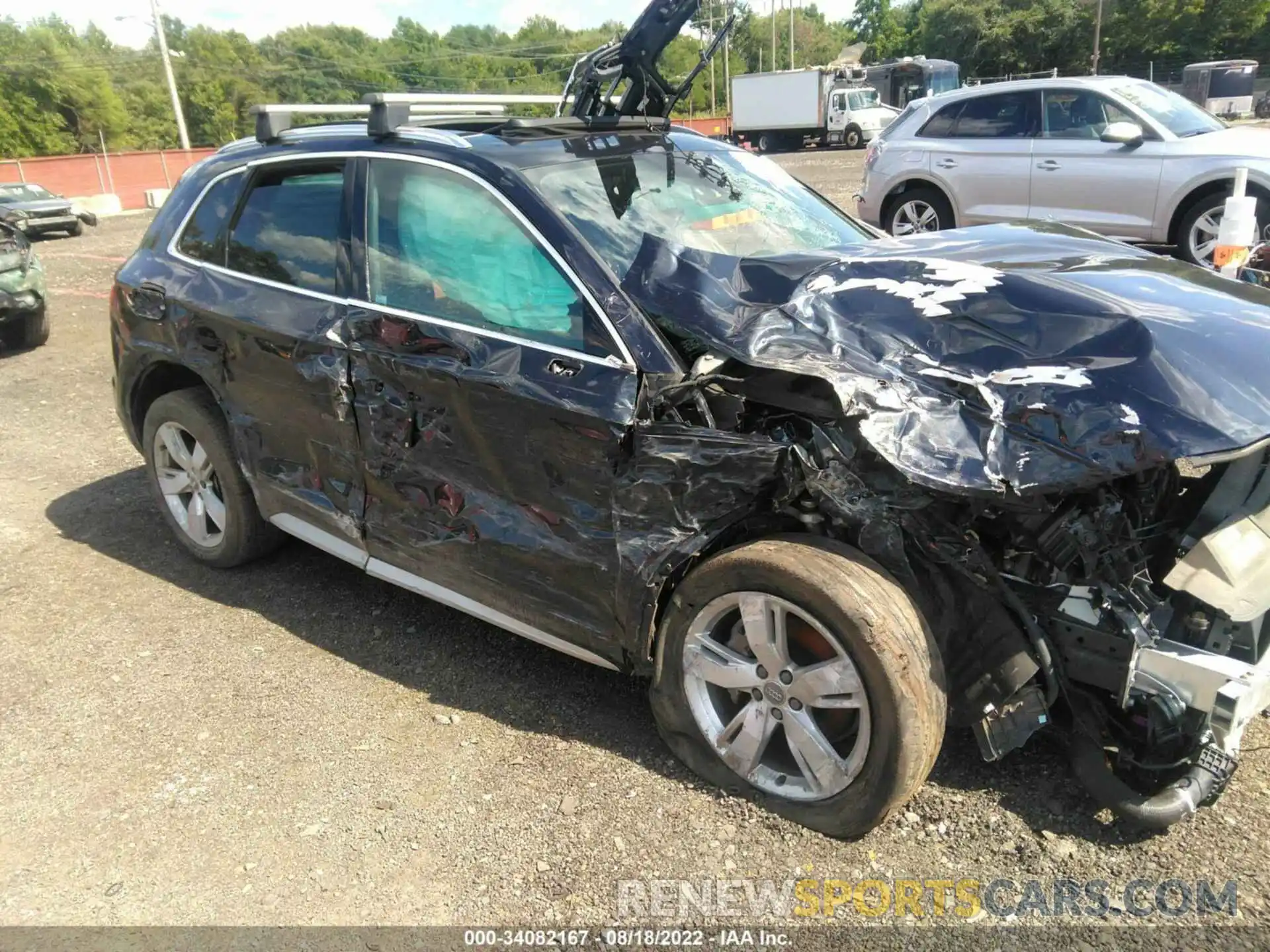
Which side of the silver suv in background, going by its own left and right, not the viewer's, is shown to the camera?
right

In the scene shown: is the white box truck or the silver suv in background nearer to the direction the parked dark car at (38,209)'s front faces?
the silver suv in background

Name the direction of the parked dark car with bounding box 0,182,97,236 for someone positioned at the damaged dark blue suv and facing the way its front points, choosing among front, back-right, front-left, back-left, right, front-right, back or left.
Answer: back

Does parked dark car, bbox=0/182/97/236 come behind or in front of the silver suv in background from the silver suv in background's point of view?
behind

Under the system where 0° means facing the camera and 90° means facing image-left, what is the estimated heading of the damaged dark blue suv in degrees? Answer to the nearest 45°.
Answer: approximately 315°

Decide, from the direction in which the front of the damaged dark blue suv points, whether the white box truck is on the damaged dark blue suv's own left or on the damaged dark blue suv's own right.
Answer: on the damaged dark blue suv's own left

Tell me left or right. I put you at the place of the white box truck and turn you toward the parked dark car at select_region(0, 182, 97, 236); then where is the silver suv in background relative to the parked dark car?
left

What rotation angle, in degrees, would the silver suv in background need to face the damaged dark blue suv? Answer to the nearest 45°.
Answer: approximately 90° to its right

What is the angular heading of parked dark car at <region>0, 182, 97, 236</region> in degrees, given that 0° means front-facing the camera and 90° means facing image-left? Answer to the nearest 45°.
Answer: approximately 315°

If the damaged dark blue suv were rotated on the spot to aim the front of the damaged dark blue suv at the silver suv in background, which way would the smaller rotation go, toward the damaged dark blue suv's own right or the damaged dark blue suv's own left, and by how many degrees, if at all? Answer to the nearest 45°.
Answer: approximately 90° to the damaged dark blue suv's own left
